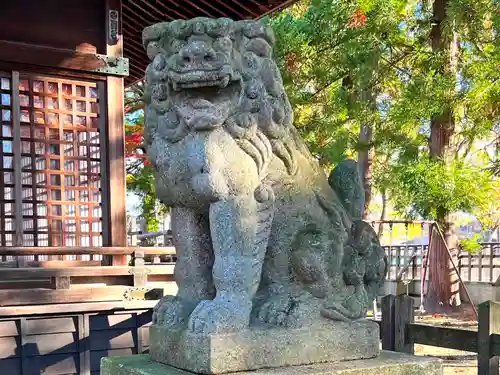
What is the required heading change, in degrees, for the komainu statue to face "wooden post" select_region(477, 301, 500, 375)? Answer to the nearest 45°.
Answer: approximately 180°

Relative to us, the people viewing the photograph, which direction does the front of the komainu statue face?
facing the viewer and to the left of the viewer

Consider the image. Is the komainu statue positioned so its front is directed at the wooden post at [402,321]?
no

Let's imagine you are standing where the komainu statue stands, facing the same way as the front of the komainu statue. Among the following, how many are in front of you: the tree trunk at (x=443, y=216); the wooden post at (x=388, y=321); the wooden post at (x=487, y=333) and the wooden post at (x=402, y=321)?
0

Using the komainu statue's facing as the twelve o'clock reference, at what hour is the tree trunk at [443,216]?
The tree trunk is roughly at 5 o'clock from the komainu statue.

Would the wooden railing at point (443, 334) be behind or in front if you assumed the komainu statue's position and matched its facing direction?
behind

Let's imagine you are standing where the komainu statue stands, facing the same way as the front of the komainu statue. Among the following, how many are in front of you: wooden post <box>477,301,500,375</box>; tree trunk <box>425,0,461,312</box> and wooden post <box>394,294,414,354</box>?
0

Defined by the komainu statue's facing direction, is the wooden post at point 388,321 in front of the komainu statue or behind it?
behind
